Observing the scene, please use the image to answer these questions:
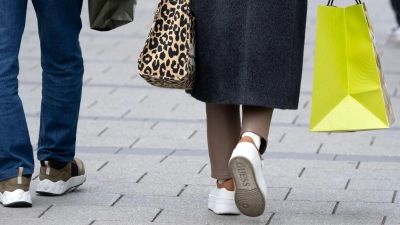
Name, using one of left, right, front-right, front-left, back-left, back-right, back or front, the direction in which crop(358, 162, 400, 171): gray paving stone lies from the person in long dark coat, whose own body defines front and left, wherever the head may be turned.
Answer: front-right

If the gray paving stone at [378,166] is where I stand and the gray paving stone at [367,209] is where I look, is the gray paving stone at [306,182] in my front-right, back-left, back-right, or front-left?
front-right

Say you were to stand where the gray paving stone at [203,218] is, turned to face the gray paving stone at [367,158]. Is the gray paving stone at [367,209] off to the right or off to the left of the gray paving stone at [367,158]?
right

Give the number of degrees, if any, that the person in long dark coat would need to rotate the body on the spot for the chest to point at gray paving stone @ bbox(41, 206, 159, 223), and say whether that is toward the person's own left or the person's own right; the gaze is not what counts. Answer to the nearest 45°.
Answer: approximately 90° to the person's own left

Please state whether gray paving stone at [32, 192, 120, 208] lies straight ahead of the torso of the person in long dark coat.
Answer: no

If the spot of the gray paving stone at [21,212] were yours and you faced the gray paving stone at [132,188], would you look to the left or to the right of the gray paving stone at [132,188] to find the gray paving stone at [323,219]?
right

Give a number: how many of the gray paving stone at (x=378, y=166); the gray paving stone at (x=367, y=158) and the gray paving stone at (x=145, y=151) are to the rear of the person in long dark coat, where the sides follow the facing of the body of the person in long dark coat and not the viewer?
0

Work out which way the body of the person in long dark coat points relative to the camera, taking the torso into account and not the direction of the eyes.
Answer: away from the camera

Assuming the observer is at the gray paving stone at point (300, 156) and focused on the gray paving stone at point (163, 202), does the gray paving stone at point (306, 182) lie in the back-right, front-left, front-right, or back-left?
front-left
